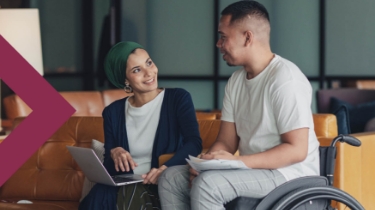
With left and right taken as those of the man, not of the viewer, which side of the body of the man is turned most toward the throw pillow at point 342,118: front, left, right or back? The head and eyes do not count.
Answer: back

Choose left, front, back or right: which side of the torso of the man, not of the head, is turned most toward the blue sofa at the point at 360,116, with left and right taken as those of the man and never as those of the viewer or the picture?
back
